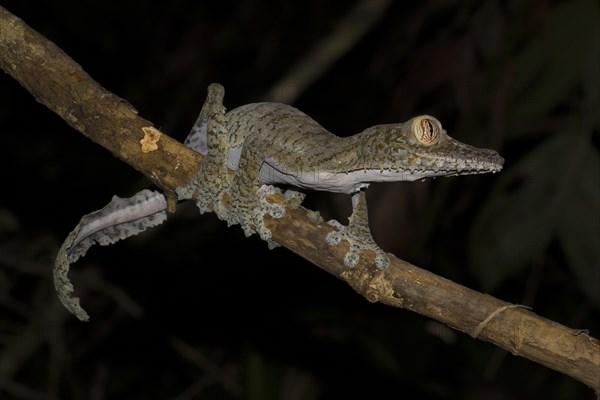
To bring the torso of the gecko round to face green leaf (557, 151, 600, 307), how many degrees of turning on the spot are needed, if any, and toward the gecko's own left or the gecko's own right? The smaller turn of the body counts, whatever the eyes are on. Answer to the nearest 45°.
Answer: approximately 45° to the gecko's own left

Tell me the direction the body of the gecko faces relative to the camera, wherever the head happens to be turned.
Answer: to the viewer's right
